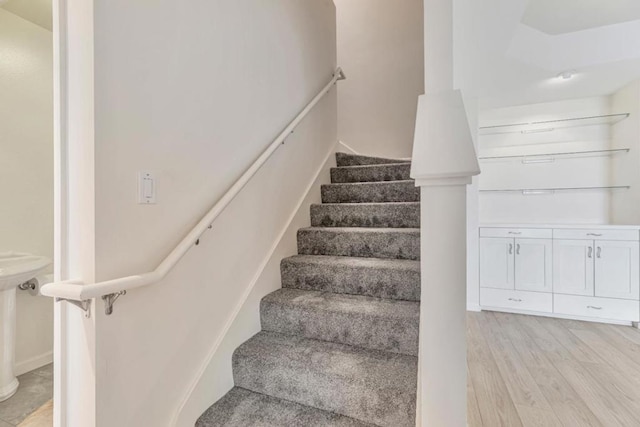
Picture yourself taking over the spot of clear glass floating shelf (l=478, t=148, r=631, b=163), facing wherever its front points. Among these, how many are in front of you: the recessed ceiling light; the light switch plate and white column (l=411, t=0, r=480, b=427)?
3

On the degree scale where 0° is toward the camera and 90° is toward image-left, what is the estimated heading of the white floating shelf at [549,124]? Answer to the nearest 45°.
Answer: approximately 0°

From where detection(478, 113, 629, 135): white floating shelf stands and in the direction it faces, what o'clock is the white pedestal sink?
The white pedestal sink is roughly at 1 o'clock from the white floating shelf.

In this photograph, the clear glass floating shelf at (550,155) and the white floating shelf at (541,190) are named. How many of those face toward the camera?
2

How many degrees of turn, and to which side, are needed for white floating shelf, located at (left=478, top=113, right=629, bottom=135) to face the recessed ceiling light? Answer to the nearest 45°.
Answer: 0° — it already faces it

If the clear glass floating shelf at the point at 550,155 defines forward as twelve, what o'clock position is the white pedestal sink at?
The white pedestal sink is roughly at 1 o'clock from the clear glass floating shelf.

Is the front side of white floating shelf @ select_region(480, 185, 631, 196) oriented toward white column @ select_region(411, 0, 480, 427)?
yes

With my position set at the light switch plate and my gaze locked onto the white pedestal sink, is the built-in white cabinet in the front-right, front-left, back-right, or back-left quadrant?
back-right
